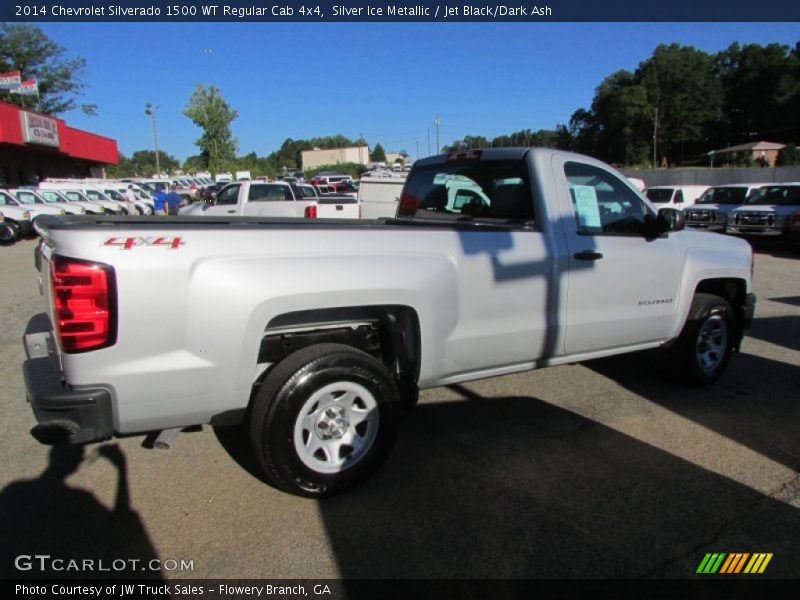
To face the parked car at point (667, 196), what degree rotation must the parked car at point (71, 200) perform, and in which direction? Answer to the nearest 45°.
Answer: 0° — it already faces it

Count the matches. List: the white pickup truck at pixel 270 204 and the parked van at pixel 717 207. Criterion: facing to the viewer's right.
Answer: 0

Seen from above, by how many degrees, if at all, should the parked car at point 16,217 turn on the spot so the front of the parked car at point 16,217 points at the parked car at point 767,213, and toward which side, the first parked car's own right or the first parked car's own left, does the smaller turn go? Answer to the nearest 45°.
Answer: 0° — it already faces it

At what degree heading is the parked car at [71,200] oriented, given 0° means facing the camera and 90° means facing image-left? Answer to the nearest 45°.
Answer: approximately 315°

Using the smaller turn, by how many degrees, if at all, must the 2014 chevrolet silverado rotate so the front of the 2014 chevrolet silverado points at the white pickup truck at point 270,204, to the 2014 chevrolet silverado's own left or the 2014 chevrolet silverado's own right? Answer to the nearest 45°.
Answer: approximately 45° to the 2014 chevrolet silverado's own left

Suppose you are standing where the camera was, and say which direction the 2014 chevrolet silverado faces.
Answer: facing away from the viewer and to the right of the viewer

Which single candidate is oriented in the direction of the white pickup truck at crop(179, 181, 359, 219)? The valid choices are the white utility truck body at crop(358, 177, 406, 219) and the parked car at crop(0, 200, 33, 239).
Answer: the parked car

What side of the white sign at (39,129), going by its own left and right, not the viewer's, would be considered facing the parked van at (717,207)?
front

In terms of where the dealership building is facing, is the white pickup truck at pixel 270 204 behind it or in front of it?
in front

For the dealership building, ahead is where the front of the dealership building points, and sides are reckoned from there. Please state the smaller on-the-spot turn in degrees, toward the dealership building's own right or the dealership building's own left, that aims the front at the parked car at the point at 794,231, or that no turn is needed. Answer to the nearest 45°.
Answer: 0° — it already faces it

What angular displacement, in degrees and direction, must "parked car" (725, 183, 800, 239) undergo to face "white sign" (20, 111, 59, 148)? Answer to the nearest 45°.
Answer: approximately 45° to its right

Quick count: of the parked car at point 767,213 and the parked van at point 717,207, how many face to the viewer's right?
0

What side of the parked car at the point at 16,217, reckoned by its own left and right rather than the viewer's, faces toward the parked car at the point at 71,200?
left
